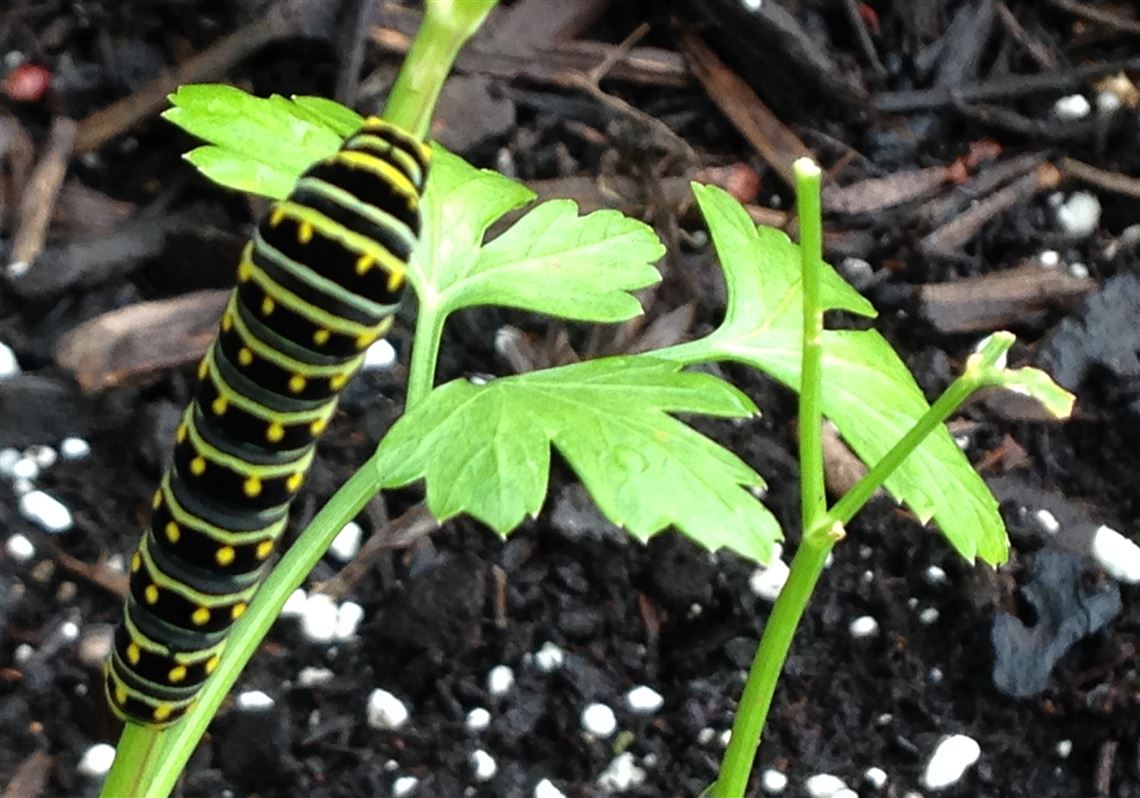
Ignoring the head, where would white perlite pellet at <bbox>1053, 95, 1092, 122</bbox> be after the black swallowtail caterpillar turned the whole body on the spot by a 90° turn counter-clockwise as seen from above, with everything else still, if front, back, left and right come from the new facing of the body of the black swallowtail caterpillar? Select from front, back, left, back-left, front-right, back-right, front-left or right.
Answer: right

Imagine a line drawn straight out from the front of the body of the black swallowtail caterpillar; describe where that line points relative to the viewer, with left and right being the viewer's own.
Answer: facing away from the viewer and to the right of the viewer

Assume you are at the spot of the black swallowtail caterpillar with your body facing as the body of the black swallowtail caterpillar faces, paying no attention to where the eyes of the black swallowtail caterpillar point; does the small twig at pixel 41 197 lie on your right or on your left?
on your left

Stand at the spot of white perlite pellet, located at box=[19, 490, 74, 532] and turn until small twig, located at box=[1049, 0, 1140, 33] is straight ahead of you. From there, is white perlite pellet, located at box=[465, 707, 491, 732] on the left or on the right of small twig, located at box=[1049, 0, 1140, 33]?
right

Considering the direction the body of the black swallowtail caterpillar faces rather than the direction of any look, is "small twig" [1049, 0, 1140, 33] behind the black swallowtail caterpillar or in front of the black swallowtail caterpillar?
in front

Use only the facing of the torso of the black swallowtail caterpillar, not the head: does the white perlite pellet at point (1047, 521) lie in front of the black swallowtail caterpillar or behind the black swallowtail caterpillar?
in front
